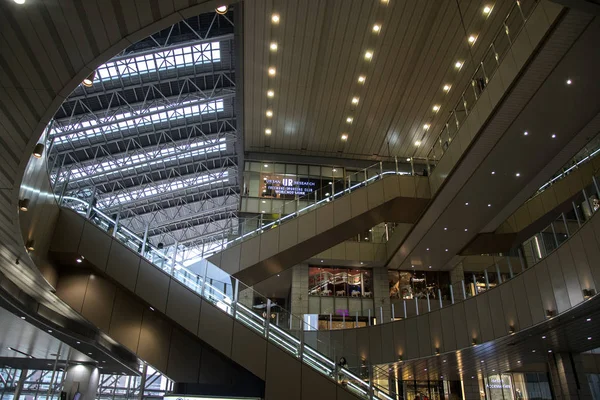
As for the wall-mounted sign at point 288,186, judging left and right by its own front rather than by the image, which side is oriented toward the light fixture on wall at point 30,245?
front

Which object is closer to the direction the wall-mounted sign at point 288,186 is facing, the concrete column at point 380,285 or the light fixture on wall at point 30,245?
the light fixture on wall

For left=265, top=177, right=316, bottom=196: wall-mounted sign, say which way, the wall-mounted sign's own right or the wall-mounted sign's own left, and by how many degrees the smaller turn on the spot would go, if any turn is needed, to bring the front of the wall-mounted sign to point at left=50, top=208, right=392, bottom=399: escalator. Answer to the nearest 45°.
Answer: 0° — it already faces it

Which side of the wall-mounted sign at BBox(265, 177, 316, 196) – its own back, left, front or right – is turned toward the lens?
front

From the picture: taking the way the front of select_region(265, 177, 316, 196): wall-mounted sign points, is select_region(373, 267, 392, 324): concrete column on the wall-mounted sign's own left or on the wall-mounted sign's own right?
on the wall-mounted sign's own left

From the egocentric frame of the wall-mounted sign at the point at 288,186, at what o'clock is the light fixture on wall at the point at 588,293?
The light fixture on wall is roughly at 11 o'clock from the wall-mounted sign.
